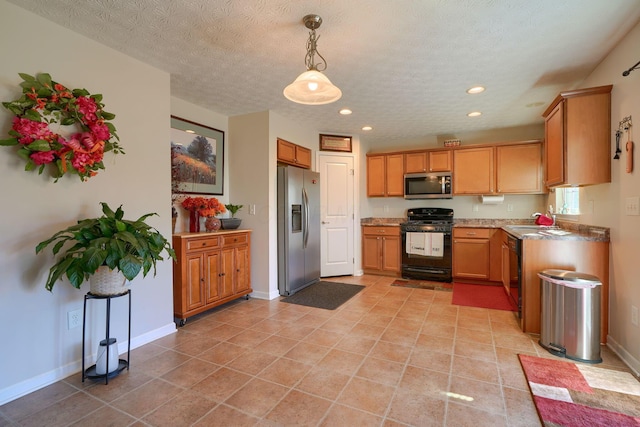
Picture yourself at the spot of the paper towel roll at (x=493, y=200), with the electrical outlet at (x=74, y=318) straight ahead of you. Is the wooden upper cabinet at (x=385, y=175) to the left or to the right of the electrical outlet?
right

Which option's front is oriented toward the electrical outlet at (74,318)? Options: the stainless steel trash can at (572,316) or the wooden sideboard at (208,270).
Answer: the stainless steel trash can

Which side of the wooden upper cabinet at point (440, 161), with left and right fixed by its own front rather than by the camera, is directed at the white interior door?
right

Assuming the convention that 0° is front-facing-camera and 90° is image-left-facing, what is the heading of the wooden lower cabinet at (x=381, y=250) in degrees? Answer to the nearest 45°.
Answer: approximately 0°

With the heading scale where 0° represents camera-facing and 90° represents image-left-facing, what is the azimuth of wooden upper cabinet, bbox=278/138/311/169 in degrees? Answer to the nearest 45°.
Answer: approximately 315°

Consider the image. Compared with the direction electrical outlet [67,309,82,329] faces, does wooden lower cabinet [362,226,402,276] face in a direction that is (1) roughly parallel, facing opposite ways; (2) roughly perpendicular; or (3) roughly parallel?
roughly perpendicular
